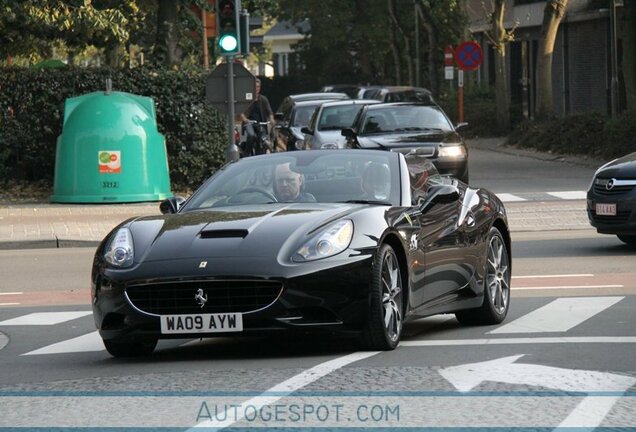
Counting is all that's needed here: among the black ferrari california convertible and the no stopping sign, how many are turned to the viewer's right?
0

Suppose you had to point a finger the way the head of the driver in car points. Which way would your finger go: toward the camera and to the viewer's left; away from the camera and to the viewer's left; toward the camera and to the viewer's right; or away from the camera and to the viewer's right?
toward the camera and to the viewer's left

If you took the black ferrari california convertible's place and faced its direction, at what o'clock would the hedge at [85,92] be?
The hedge is roughly at 4 o'clock from the black ferrari california convertible.

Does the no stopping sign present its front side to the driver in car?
yes

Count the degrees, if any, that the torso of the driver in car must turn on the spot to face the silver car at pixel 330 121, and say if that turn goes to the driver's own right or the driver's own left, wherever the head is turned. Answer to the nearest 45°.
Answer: approximately 135° to the driver's own right

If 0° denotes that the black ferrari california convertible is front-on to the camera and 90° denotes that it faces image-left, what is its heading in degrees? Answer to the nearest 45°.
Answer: approximately 45°

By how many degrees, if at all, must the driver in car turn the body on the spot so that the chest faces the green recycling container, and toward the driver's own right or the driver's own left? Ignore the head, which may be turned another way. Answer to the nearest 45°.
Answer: approximately 135° to the driver's own right

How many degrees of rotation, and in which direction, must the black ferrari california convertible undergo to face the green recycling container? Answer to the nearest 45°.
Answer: approximately 135° to its right

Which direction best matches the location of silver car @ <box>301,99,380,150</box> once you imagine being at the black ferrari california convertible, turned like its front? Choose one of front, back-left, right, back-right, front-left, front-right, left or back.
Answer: back-right

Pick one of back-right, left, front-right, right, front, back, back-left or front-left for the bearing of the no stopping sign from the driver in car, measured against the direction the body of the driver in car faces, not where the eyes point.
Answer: back-right

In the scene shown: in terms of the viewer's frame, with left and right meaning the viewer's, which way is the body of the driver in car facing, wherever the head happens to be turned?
facing the viewer and to the left of the viewer

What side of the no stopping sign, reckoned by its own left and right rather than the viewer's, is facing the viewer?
front

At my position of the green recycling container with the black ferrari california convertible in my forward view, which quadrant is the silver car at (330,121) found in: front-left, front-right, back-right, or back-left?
back-left

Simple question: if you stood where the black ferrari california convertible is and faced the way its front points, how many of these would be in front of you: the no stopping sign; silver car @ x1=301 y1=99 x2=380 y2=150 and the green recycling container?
0

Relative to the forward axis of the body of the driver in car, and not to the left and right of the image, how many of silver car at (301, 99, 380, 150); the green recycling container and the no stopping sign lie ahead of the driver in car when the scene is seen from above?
0

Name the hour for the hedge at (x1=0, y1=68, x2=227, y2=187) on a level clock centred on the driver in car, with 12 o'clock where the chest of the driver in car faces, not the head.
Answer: The hedge is roughly at 4 o'clock from the driver in car.
